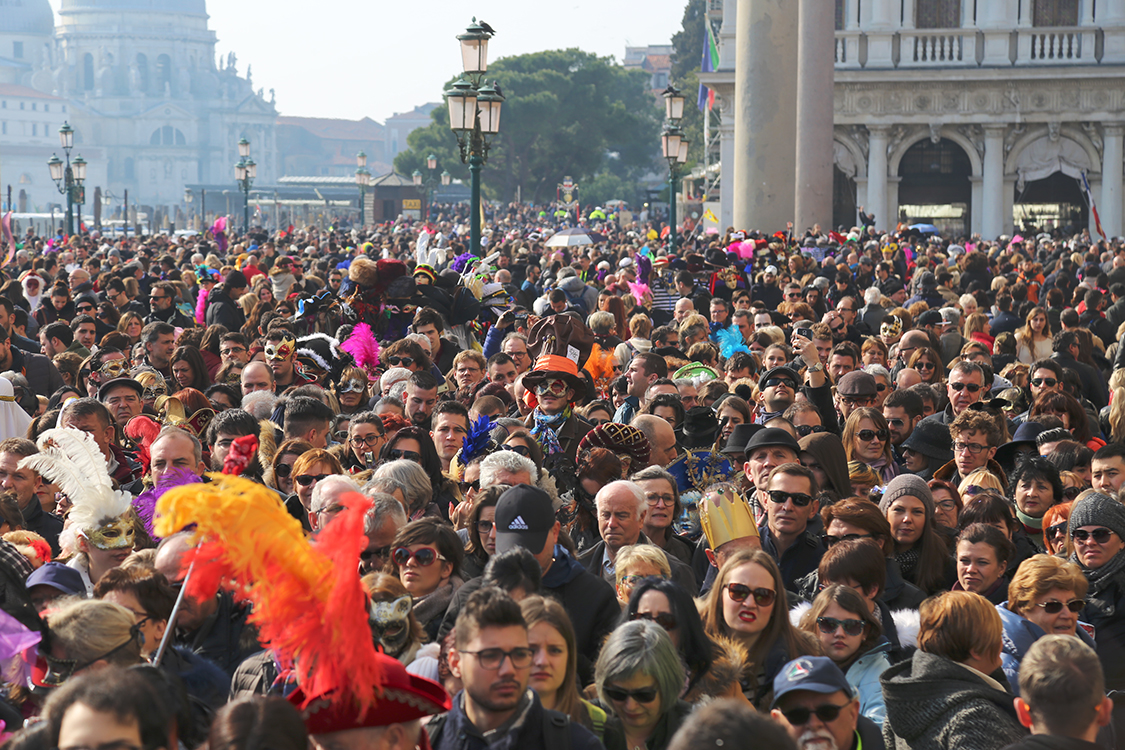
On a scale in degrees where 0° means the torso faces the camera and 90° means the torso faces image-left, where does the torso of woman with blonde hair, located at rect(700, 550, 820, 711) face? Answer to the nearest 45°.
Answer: approximately 0°

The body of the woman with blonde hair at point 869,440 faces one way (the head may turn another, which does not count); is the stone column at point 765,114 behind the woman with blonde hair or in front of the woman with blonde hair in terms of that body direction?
behind

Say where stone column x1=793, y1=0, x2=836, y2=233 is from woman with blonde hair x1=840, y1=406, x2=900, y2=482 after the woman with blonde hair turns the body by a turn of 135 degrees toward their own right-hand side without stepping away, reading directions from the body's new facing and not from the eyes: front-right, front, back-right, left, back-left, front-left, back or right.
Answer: right

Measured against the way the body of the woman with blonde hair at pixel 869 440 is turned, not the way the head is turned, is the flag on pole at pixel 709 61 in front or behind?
behind

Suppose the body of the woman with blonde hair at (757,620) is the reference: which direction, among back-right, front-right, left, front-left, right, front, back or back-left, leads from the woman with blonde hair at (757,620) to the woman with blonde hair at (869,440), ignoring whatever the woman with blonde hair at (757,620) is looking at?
back

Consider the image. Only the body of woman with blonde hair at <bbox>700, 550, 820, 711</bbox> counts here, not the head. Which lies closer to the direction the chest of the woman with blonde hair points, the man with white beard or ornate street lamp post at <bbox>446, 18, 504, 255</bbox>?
the man with white beard

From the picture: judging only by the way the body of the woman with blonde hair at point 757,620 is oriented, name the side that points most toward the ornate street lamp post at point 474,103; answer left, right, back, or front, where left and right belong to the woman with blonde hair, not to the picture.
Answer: back

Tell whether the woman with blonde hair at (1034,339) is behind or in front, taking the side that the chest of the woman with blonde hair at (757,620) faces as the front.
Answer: behind

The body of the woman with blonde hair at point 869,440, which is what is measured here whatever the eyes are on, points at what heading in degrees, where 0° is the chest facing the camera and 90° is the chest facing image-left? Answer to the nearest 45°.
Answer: approximately 315°

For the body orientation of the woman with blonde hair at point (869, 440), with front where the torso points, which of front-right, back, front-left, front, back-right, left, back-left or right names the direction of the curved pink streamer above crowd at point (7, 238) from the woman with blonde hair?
back
